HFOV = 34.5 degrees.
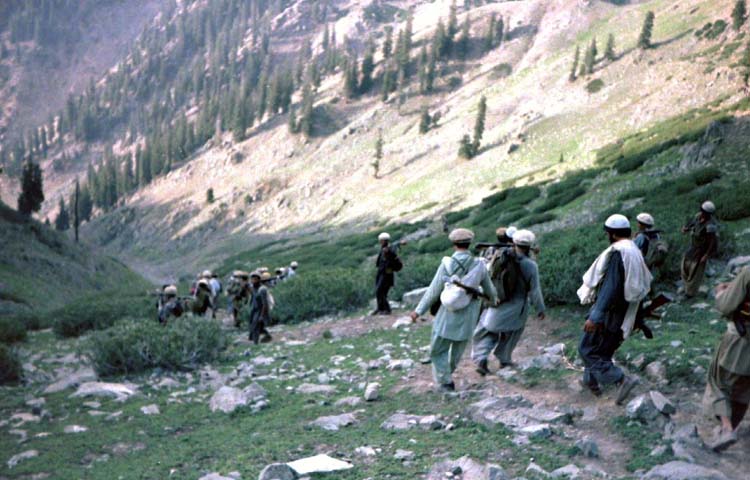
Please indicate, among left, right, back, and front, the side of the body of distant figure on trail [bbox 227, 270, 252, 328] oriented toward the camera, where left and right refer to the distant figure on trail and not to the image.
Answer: back

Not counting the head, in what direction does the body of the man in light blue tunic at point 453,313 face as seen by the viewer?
away from the camera

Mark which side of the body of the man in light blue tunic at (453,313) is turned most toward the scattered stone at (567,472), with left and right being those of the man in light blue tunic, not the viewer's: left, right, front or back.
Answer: back

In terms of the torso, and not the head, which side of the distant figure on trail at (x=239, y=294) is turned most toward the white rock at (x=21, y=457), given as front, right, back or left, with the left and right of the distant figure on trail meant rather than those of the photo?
back

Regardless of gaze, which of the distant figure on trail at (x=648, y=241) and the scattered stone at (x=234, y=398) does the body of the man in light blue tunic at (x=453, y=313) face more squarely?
the distant figure on trail

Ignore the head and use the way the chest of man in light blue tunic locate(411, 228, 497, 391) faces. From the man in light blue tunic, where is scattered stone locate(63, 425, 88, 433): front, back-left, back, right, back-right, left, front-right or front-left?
left

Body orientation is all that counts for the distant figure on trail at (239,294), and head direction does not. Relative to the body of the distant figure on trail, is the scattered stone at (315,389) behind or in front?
behind

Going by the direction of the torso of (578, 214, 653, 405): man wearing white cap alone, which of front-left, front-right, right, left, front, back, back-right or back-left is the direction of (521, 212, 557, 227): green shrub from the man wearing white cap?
front-right

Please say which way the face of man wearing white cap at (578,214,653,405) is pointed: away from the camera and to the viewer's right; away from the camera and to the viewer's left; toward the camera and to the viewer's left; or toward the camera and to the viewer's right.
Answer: away from the camera and to the viewer's left
